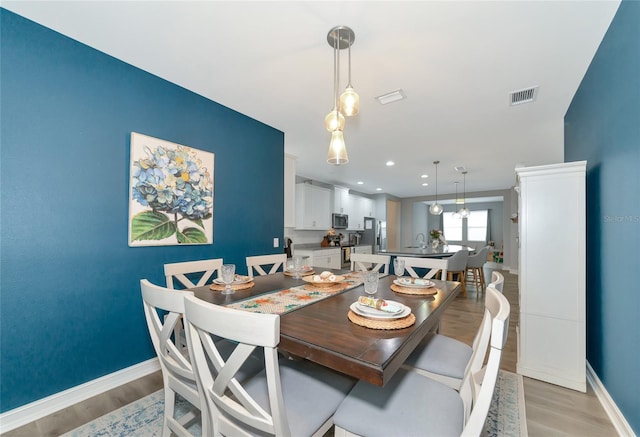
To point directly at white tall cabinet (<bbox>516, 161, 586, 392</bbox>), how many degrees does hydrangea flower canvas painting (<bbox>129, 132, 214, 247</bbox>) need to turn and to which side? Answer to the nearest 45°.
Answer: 0° — it already faces it

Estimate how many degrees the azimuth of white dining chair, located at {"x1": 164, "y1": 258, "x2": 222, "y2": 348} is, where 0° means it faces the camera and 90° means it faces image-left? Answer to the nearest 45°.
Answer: approximately 315°

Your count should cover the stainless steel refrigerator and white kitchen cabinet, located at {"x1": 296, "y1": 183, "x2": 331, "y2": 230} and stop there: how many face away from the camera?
0

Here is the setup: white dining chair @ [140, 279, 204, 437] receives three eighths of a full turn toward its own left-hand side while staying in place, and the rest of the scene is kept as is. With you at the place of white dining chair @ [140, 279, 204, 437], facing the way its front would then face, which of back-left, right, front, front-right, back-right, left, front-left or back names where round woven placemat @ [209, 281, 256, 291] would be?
back-right

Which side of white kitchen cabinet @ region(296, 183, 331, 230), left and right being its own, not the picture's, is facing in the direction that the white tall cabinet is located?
front

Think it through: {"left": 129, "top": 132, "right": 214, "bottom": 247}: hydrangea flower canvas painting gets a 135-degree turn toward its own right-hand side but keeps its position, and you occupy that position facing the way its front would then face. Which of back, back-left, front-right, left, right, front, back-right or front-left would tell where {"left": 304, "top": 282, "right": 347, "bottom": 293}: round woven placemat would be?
back-left

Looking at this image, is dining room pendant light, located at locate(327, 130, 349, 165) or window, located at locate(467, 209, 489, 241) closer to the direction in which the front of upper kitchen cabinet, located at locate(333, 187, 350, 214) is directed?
the dining room pendant light

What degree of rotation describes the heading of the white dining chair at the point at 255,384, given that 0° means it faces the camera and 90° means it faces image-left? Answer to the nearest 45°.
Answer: approximately 225°

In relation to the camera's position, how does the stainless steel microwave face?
facing the viewer and to the right of the viewer

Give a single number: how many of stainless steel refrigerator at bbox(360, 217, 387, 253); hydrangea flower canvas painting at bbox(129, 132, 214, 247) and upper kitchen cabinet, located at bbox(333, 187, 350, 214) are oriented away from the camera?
0

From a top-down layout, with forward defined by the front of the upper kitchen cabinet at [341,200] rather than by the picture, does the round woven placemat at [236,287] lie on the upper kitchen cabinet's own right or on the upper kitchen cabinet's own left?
on the upper kitchen cabinet's own right

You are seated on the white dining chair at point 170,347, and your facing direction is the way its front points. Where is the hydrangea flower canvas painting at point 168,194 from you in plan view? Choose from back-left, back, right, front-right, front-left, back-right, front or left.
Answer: front-left

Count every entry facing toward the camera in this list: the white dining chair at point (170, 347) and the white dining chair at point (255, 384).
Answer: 0
